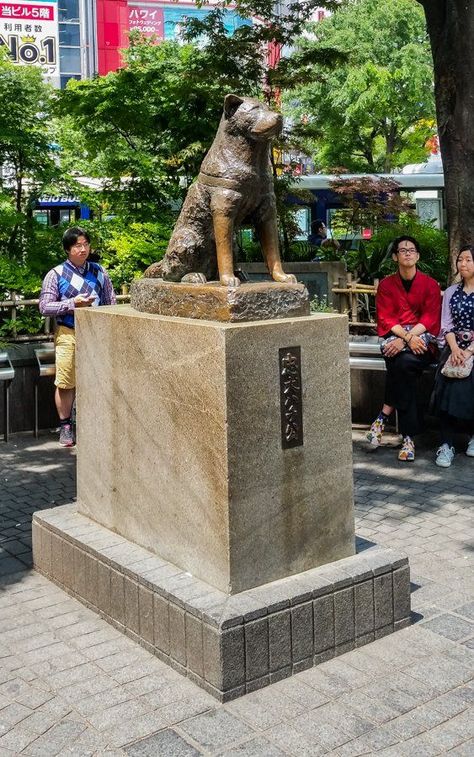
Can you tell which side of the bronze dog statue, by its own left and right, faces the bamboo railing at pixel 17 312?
back

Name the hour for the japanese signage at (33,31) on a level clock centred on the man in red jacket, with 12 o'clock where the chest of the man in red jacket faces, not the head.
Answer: The japanese signage is roughly at 5 o'clock from the man in red jacket.

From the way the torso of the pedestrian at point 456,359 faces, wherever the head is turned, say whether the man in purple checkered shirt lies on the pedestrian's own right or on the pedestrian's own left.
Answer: on the pedestrian's own right

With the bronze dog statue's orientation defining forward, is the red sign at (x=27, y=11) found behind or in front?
behind

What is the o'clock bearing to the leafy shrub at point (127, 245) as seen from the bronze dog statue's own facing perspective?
The leafy shrub is roughly at 7 o'clock from the bronze dog statue.

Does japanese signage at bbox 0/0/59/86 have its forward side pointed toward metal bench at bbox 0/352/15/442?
yes

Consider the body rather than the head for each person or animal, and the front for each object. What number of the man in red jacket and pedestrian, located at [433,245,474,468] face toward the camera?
2

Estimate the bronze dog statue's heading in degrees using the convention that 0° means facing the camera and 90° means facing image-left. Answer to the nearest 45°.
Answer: approximately 315°

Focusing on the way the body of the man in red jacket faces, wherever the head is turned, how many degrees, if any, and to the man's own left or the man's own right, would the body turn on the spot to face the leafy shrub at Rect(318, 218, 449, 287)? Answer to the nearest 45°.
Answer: approximately 180°

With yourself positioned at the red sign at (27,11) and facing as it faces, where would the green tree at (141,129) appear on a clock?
The green tree is roughly at 12 o'clock from the red sign.

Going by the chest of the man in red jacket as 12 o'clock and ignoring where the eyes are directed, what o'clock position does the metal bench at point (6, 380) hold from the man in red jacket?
The metal bench is roughly at 3 o'clock from the man in red jacket.

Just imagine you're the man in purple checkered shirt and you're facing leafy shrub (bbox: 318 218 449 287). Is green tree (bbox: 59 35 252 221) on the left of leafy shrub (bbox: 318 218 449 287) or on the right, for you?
left

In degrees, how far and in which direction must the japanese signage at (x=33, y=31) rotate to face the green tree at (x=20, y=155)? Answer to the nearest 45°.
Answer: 0° — it already faces it
